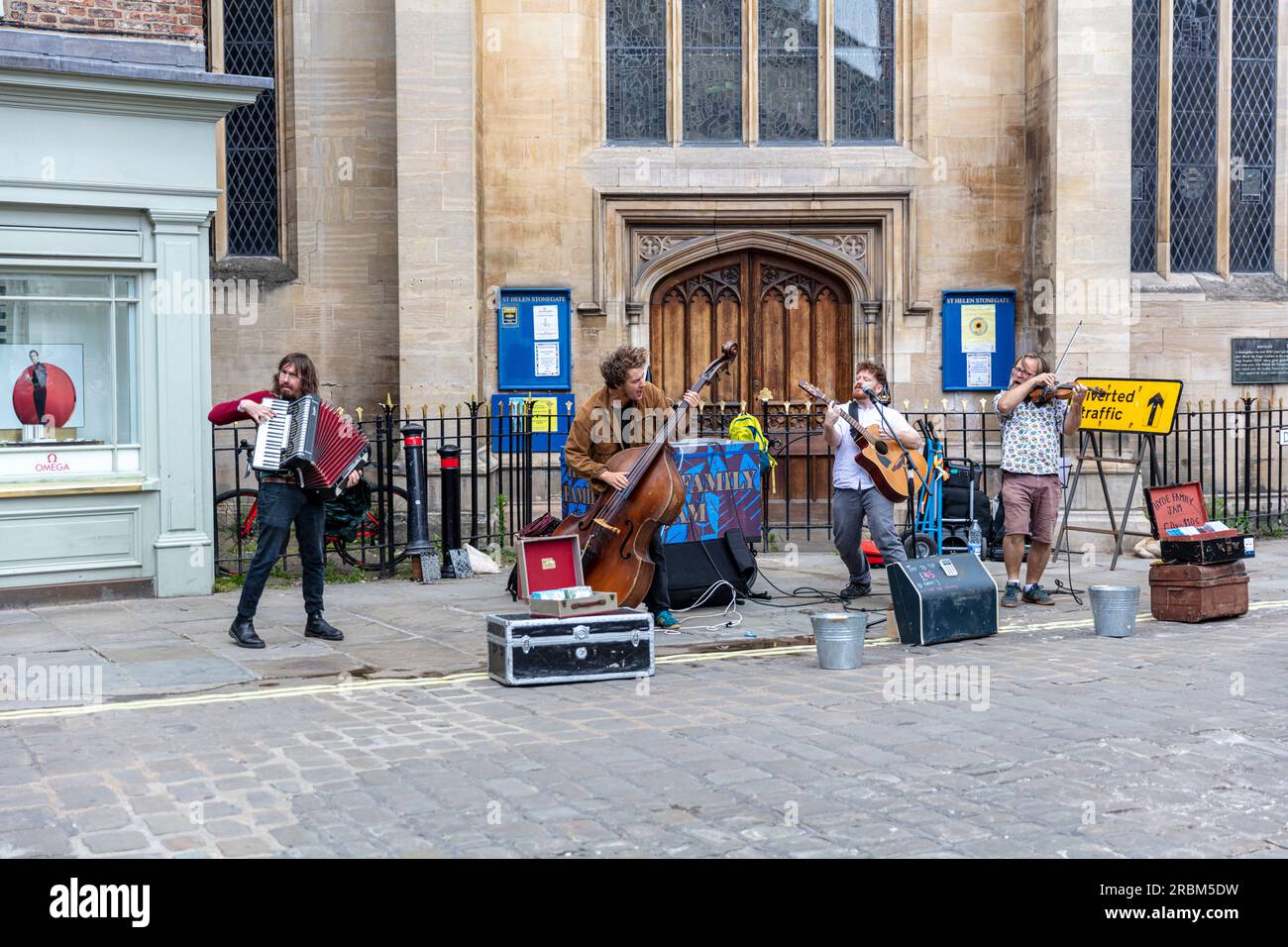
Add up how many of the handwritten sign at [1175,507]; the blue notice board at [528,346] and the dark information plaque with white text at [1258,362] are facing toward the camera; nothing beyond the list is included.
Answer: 3

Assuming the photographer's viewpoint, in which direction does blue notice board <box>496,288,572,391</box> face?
facing the viewer

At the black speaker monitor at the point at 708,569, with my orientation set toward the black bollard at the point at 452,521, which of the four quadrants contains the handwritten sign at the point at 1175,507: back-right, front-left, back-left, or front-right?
back-right

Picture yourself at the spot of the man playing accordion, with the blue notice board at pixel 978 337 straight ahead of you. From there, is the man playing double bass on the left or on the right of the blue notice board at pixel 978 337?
right

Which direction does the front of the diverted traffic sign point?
toward the camera

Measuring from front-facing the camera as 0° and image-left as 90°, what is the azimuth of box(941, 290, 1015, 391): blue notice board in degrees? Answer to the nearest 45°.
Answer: approximately 0°

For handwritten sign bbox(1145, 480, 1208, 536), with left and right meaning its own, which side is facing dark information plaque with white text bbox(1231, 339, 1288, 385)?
back

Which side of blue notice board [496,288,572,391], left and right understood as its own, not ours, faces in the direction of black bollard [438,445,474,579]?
front

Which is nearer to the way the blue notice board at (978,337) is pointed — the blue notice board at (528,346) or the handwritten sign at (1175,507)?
the handwritten sign

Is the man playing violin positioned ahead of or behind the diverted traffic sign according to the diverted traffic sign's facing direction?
ahead
